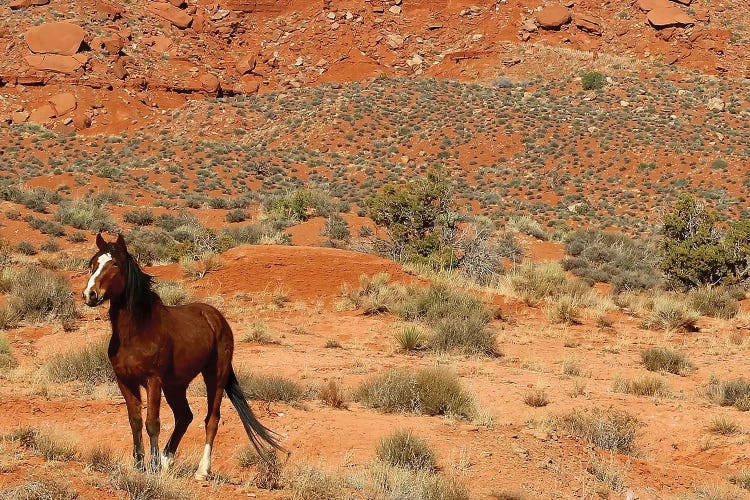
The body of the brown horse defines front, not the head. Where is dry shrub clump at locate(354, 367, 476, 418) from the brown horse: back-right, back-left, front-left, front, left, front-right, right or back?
back

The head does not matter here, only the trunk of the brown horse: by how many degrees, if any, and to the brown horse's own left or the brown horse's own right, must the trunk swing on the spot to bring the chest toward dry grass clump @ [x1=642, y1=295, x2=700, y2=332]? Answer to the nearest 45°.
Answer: approximately 180°

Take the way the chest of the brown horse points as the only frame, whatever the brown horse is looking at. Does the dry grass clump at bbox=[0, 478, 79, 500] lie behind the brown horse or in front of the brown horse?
in front

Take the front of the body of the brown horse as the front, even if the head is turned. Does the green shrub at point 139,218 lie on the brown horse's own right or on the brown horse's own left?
on the brown horse's own right

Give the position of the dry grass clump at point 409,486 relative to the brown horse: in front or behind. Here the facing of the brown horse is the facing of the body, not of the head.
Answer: behind

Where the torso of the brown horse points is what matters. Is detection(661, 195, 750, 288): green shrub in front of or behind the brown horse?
behind

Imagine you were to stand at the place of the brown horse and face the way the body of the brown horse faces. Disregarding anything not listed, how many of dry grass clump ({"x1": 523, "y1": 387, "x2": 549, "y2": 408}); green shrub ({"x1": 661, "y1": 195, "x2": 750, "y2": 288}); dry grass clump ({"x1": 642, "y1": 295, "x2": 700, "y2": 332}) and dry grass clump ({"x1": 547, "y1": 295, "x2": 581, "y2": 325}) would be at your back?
4

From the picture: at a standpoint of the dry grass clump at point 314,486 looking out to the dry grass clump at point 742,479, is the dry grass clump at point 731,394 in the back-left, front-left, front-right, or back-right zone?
front-left

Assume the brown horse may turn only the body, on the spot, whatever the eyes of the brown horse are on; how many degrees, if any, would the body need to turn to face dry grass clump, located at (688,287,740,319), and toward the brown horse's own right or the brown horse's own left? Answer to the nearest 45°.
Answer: approximately 180°

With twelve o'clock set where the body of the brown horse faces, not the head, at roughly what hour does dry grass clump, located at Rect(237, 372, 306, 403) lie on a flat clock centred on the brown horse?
The dry grass clump is roughly at 5 o'clock from the brown horse.

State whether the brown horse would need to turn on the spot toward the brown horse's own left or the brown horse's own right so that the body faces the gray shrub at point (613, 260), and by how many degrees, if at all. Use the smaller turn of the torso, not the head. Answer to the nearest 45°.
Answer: approximately 180°

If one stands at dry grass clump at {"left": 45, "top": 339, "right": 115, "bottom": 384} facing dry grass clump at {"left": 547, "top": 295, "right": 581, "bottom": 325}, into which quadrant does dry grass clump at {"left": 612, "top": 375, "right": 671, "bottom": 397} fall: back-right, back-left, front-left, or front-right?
front-right

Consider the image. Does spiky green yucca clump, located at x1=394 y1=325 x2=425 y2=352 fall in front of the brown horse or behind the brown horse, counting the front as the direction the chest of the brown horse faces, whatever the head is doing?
behind

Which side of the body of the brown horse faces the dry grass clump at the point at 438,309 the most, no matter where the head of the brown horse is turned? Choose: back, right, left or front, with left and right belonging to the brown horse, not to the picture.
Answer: back

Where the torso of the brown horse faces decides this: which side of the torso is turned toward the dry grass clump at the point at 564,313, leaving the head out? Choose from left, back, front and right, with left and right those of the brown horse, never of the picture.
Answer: back

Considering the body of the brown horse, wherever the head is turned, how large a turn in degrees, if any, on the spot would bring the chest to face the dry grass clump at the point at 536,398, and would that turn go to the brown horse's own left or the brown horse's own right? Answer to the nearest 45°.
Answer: approximately 180°

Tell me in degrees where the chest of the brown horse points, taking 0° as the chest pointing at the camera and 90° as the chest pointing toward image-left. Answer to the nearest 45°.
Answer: approximately 45°
